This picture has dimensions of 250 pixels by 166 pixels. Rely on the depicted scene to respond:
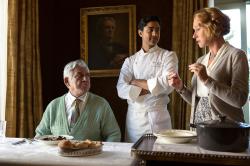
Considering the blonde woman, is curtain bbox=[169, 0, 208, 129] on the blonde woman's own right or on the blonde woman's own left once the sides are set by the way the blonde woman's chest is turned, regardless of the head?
on the blonde woman's own right

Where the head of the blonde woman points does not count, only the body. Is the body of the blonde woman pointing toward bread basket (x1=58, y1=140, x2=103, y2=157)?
yes

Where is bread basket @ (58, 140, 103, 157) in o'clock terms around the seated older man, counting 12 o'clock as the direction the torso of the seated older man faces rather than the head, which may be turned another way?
The bread basket is roughly at 12 o'clock from the seated older man.

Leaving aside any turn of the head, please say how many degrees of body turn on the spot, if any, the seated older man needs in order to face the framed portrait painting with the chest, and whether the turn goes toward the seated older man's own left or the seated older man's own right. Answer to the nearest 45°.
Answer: approximately 180°

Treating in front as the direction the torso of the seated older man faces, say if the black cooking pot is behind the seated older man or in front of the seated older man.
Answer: in front

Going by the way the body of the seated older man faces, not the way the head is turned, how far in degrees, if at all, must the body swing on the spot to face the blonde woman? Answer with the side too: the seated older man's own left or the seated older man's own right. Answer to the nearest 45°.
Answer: approximately 45° to the seated older man's own left

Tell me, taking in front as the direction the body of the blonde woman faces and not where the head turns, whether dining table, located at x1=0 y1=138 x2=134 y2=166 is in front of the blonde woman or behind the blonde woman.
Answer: in front

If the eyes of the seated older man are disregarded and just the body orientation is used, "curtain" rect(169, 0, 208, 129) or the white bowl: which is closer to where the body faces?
the white bowl

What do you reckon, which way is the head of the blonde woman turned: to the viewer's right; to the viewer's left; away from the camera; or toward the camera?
to the viewer's left

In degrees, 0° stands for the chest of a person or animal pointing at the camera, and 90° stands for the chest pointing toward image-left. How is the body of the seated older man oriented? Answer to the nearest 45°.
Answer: approximately 0°
